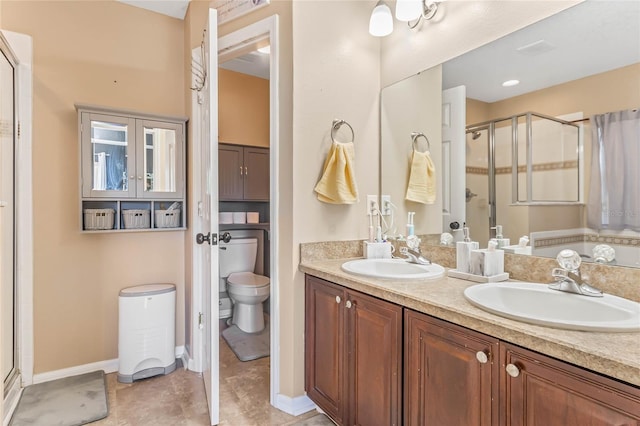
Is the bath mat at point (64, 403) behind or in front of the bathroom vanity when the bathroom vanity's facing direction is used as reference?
in front

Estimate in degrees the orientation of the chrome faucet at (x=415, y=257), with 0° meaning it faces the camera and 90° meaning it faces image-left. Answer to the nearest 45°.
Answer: approximately 45°

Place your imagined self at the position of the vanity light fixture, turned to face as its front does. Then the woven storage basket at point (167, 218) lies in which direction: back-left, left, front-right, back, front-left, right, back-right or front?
front-right

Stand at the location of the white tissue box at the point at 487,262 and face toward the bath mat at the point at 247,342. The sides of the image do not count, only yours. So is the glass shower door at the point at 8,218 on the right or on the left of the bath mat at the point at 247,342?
left

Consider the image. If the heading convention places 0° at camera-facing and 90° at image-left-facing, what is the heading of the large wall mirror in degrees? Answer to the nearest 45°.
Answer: approximately 45°

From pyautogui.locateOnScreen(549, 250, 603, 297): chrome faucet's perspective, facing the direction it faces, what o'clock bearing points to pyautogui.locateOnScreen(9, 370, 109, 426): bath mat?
The bath mat is roughly at 1 o'clock from the chrome faucet.
